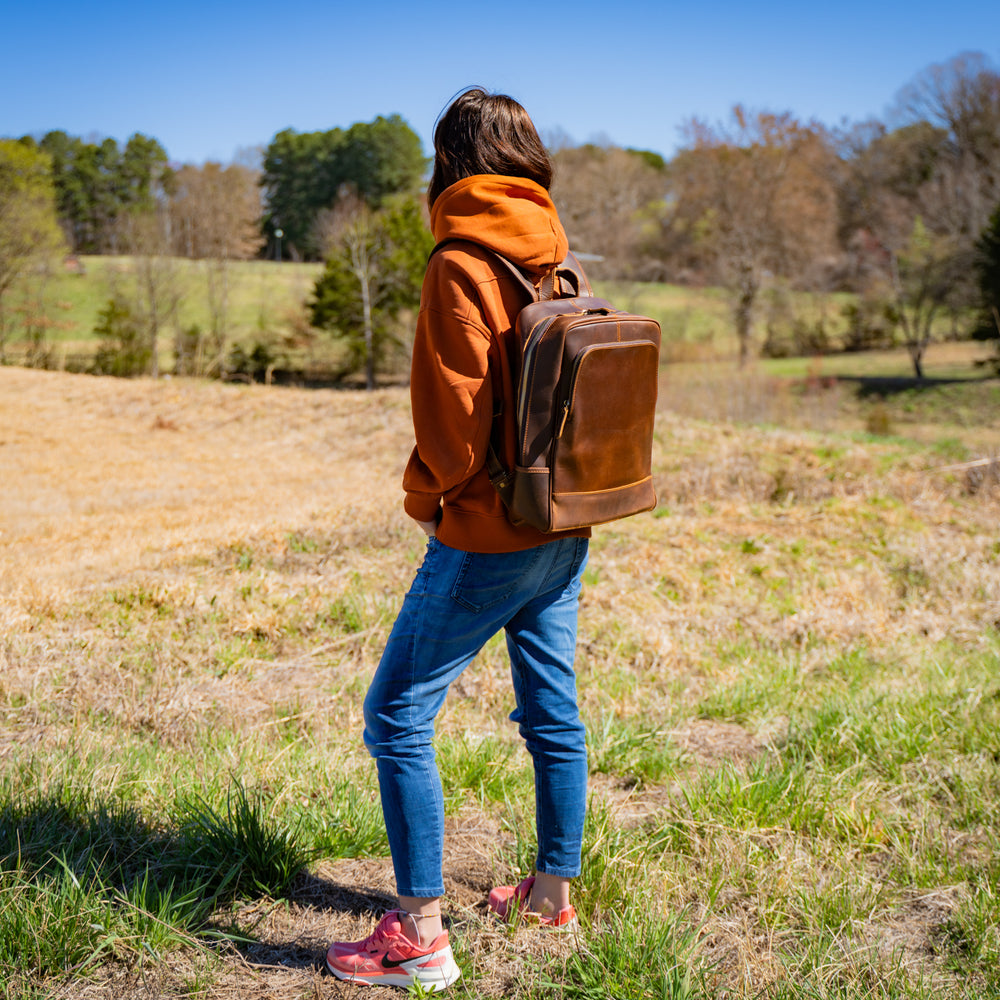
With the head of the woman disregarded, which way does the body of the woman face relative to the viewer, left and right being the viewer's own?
facing away from the viewer and to the left of the viewer

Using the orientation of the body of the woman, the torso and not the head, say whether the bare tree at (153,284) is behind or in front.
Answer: in front

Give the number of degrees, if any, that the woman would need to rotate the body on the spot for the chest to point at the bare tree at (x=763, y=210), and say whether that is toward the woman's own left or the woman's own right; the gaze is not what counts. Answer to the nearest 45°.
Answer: approximately 45° to the woman's own right

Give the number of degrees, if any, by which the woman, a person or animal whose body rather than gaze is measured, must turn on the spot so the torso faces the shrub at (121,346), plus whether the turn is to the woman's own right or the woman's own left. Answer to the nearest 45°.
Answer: approximately 45° to the woman's own right

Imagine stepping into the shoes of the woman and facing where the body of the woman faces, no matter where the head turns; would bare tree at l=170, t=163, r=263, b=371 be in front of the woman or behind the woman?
in front
